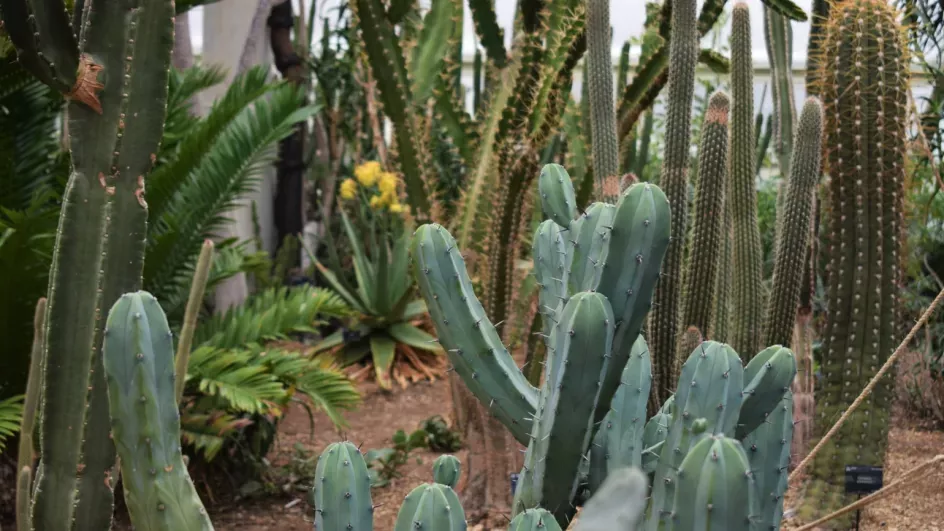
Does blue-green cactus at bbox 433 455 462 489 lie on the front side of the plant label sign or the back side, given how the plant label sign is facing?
on the front side

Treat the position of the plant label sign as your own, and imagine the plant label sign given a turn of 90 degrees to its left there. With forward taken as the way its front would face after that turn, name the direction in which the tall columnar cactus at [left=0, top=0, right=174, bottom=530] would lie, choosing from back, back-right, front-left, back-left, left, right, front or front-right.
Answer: back-right

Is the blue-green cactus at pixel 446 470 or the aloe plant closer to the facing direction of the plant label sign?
the blue-green cactus

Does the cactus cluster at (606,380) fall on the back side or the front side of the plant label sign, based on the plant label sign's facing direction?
on the front side

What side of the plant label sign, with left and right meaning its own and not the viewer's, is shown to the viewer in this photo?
front

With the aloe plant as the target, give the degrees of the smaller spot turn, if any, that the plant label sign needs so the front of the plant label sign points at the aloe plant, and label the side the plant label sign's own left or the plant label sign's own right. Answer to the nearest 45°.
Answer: approximately 135° to the plant label sign's own right
